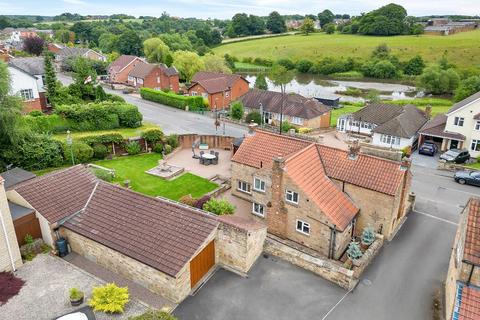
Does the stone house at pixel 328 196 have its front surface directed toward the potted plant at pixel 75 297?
yes

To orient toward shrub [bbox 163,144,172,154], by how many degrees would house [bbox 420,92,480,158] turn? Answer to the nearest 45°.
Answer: approximately 45° to its right

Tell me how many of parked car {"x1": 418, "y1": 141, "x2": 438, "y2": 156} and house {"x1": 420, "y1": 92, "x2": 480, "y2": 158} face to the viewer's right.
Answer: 0

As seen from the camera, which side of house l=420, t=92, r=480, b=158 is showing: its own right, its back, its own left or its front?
front

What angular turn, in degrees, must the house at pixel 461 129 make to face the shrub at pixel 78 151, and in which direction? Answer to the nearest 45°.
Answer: approximately 45° to its right

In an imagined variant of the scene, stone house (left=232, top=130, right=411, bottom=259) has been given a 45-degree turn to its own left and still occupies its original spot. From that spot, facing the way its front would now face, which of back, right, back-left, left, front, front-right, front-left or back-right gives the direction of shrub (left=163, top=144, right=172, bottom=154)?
back-right

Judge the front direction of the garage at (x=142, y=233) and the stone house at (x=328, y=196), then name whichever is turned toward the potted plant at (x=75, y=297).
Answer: the stone house at (x=328, y=196)

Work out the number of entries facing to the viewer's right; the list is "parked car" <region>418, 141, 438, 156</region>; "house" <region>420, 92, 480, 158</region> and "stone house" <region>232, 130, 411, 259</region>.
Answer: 0

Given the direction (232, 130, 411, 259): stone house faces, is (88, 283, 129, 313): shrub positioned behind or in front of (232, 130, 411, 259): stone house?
in front

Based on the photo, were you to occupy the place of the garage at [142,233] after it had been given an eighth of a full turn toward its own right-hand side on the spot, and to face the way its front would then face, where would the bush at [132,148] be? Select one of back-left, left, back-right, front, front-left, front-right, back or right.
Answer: back

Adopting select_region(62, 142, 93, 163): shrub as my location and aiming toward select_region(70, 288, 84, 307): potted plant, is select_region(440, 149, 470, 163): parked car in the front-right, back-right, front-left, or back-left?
front-left

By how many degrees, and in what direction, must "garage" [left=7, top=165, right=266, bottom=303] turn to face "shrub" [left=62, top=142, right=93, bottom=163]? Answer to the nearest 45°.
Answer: approximately 135° to its left

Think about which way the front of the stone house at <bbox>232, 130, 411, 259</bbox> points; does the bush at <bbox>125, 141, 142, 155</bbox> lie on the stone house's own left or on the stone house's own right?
on the stone house's own right

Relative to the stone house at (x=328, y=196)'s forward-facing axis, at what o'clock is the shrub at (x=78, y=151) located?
The shrub is roughly at 2 o'clock from the stone house.

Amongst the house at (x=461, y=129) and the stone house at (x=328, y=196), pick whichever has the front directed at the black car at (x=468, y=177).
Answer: the house at (x=461, y=129)

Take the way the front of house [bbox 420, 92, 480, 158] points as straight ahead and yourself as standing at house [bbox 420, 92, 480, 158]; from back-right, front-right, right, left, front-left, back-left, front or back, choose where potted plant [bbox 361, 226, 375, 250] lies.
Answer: front

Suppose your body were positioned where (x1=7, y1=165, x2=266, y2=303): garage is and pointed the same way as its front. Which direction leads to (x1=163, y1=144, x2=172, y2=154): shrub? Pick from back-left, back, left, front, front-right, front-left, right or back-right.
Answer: back-left
